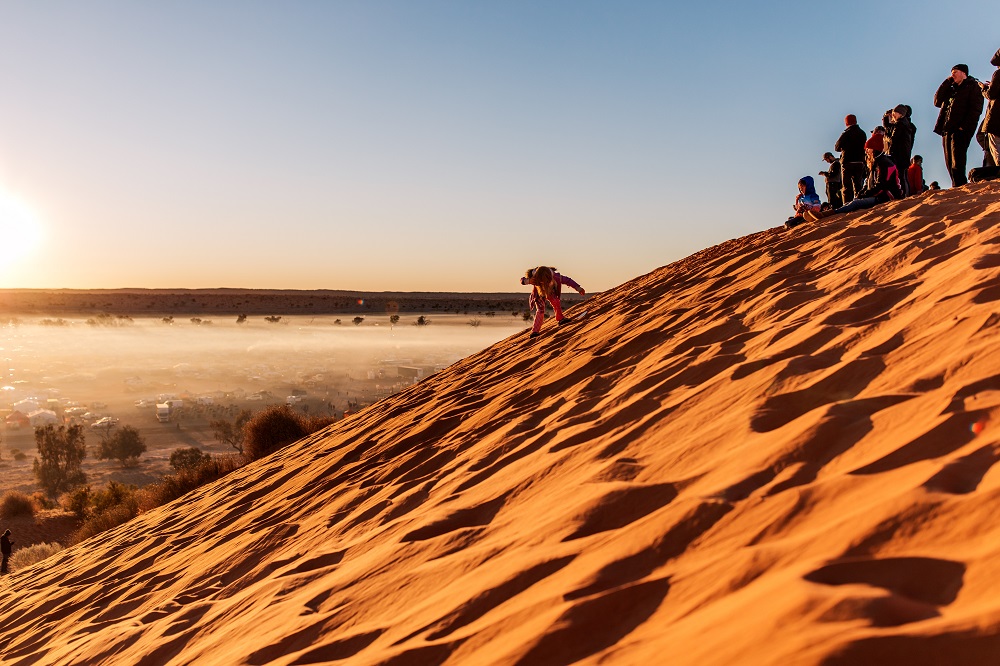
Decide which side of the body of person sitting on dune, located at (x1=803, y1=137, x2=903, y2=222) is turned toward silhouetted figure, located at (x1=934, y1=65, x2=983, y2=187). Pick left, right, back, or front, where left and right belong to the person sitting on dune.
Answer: back

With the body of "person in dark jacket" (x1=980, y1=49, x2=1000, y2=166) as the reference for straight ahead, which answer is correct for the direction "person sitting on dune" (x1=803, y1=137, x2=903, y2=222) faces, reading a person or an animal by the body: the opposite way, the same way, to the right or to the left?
the same way

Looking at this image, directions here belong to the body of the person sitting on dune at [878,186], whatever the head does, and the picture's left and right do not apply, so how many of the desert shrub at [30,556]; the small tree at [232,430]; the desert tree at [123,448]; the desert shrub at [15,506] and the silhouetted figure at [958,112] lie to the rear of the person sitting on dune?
1

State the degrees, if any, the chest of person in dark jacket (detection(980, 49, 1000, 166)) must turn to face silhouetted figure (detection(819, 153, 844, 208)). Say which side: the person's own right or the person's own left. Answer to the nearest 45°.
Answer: approximately 45° to the person's own right

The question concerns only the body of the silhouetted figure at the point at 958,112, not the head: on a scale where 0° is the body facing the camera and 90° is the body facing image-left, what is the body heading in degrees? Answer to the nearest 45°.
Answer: approximately 45°

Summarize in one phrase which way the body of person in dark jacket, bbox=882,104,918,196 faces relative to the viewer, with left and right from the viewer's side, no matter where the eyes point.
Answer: facing to the left of the viewer

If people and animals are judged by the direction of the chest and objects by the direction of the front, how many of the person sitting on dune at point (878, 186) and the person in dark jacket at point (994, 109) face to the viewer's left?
2

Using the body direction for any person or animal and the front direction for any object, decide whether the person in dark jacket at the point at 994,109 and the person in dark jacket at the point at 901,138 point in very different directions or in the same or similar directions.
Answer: same or similar directions

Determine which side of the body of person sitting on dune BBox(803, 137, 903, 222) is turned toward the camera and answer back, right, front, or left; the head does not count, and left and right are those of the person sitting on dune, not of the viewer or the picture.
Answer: left

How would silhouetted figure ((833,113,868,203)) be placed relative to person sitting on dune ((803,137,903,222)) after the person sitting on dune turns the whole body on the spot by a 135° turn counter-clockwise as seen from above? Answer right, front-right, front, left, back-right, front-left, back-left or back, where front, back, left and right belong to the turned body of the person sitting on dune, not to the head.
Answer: back-left

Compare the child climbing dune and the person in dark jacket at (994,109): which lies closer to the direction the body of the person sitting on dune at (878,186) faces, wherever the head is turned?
the child climbing dune

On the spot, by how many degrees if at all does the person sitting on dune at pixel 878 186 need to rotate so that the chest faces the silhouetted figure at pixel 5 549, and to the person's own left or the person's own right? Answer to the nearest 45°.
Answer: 0° — they already face them

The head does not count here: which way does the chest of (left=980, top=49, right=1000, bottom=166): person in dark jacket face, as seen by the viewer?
to the viewer's left

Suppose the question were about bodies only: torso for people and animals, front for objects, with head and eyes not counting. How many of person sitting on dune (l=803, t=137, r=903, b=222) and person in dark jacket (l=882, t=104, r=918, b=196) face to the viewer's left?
2
